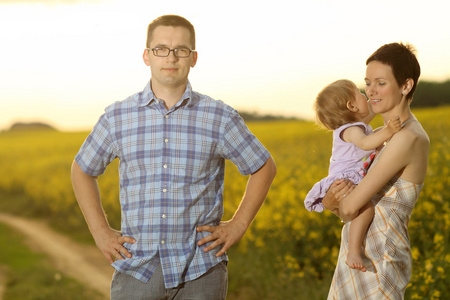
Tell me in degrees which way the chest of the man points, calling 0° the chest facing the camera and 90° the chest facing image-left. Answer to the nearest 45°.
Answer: approximately 0°

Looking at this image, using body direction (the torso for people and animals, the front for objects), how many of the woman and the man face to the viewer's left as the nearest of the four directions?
1

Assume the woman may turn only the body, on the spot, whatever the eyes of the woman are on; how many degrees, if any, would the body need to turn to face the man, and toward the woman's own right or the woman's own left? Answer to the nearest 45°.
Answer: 0° — they already face them

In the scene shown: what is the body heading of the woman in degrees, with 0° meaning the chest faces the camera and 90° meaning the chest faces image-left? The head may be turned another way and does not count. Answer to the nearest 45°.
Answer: approximately 90°

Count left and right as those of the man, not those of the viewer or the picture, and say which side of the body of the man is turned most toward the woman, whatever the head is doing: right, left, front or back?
left
